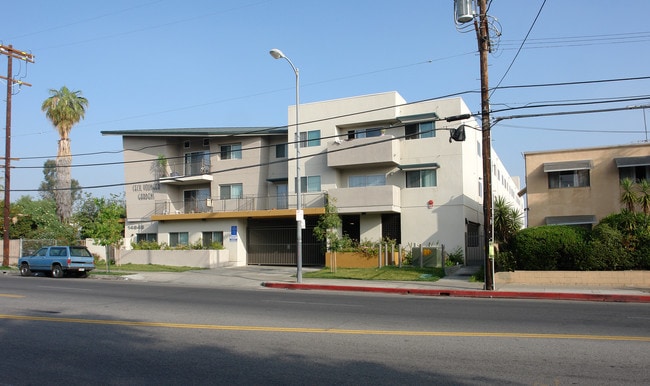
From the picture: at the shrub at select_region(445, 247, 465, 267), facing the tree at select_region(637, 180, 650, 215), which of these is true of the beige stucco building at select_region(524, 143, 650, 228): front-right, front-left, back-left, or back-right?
front-left

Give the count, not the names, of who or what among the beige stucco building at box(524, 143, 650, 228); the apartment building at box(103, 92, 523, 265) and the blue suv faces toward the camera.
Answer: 2

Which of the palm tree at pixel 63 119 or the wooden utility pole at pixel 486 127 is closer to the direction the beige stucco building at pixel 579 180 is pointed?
the wooden utility pole

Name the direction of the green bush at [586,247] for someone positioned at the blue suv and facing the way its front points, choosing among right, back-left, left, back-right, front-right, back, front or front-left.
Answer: back

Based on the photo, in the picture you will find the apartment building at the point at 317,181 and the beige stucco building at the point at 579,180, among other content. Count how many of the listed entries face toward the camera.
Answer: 2

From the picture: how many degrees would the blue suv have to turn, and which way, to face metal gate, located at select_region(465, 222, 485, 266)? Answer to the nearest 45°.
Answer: approximately 135° to its right

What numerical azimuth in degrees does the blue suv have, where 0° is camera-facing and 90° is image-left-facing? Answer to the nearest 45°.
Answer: approximately 135°

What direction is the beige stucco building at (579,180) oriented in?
toward the camera

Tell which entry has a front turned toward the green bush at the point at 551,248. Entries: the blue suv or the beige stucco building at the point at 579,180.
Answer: the beige stucco building

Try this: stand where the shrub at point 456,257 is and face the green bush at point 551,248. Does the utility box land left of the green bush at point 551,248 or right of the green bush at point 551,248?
right

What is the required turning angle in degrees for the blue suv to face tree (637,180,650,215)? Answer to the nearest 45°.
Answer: approximately 180°

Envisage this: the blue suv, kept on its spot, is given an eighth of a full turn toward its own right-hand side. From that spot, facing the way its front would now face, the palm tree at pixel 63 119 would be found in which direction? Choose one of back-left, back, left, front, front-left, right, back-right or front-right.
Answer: front

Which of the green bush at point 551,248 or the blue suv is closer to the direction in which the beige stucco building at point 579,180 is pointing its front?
the green bush

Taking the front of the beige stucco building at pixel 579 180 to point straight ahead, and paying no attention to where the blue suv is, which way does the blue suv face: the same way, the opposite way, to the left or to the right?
to the right

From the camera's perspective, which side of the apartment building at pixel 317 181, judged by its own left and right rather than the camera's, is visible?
front

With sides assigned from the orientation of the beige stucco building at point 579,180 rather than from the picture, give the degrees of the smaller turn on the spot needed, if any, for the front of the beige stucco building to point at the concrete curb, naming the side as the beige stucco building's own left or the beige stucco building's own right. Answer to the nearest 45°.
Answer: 0° — it already faces it

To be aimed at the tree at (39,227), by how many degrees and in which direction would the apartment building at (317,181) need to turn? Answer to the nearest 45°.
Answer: approximately 135° to its right
